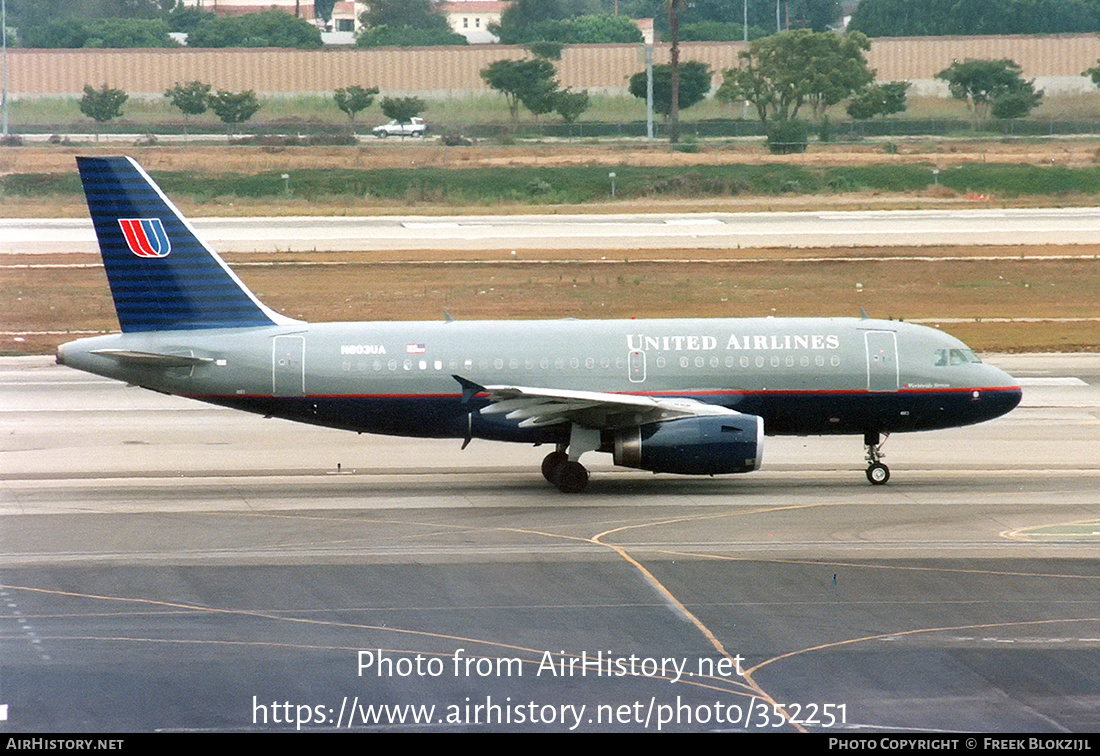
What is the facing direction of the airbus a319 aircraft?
to the viewer's right
